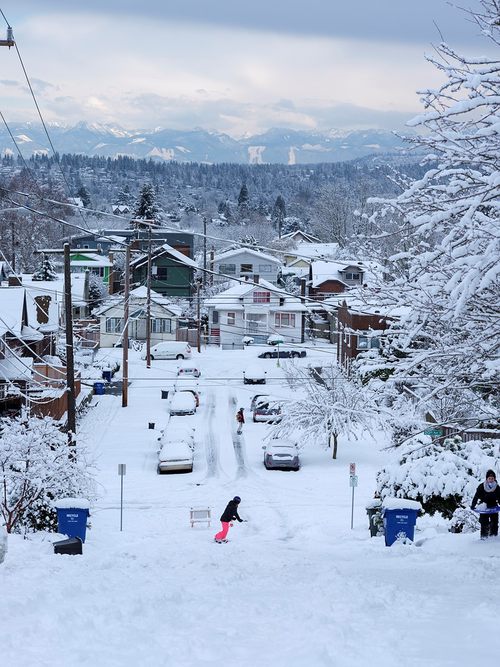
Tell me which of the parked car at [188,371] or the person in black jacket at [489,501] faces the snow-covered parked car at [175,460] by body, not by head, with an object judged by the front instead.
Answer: the parked car

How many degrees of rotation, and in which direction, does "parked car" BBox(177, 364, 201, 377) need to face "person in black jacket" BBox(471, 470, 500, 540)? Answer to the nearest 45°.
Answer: approximately 180°

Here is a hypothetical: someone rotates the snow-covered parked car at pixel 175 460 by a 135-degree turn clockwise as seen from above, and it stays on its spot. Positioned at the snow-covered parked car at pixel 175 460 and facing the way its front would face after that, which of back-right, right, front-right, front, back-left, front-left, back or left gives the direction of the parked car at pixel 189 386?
front-right

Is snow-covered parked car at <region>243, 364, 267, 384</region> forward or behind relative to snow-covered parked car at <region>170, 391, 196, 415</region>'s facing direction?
behind

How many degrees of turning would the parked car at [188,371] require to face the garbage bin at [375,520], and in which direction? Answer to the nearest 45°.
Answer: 0° — it already faces it
